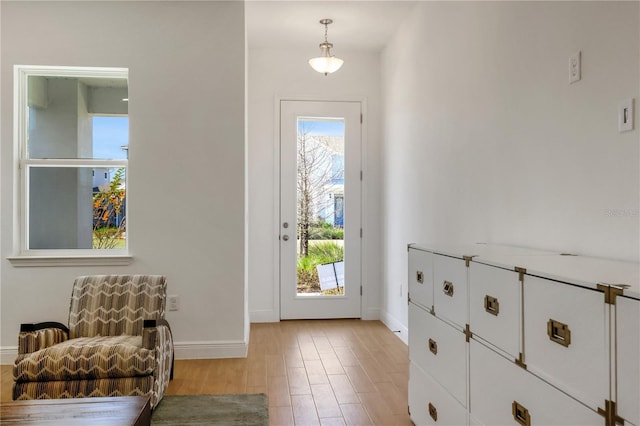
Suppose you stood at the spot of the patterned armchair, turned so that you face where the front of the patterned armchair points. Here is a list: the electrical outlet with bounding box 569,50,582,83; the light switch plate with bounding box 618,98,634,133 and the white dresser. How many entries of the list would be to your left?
3

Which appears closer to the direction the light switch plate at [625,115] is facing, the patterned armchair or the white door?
the patterned armchair

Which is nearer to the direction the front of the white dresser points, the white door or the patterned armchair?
the patterned armchair

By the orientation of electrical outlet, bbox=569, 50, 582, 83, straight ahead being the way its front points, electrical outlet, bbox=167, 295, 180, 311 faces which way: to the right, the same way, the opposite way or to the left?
to the left

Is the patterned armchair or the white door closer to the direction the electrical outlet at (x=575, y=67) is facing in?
the patterned armchair

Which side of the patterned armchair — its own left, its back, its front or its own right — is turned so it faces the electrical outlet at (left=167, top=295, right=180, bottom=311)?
back

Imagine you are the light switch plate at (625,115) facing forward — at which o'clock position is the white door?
The white door is roughly at 3 o'clock from the light switch plate.

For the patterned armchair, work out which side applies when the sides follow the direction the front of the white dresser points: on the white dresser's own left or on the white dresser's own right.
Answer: on the white dresser's own right

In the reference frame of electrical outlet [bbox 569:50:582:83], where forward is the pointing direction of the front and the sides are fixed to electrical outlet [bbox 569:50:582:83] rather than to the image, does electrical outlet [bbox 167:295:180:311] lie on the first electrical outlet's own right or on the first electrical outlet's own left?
on the first electrical outlet's own right

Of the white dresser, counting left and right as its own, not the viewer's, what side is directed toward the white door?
right
